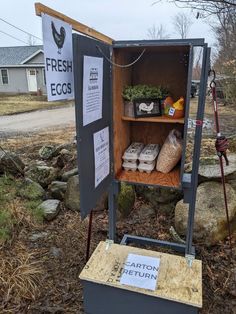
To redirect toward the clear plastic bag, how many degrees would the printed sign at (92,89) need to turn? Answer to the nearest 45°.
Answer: approximately 90° to its left

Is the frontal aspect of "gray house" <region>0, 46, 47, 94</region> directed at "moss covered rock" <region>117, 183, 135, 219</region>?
yes

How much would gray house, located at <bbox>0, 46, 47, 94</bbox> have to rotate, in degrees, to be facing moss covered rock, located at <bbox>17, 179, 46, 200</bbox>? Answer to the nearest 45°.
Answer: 0° — it already faces it

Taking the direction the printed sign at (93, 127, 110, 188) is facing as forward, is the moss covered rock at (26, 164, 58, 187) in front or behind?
behind

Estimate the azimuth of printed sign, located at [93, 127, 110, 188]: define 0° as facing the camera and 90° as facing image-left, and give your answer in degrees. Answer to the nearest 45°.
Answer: approximately 315°

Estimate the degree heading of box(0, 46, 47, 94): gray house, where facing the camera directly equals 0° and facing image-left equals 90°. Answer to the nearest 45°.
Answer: approximately 0°

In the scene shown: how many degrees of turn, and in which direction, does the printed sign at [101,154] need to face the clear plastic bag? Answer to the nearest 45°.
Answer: approximately 90° to its left
